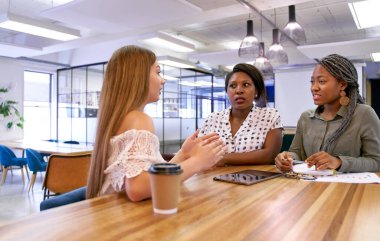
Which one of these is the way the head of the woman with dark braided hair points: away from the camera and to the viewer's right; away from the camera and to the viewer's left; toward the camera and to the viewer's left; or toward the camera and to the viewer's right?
toward the camera and to the viewer's left

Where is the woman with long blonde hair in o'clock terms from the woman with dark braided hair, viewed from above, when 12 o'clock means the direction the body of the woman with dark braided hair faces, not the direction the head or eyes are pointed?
The woman with long blonde hair is roughly at 12 o'clock from the woman with dark braided hair.

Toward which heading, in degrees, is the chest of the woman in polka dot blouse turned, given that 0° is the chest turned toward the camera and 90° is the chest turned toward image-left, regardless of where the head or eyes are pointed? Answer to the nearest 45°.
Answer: approximately 45°

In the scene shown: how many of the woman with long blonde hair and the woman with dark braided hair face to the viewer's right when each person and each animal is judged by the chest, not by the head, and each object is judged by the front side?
1

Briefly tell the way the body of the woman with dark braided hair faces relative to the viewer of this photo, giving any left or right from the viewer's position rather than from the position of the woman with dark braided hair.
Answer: facing the viewer and to the left of the viewer

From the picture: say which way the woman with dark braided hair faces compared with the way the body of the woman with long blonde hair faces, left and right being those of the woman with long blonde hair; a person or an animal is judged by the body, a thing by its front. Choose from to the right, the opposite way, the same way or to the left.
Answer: the opposite way

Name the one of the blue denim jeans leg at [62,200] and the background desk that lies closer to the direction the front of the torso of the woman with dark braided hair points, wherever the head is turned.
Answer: the blue denim jeans leg

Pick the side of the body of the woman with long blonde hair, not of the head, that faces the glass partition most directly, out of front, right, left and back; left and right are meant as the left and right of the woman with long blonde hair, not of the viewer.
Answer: left

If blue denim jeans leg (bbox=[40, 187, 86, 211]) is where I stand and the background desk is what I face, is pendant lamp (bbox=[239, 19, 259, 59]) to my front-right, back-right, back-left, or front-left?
front-right

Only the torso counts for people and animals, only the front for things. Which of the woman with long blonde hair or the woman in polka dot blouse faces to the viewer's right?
the woman with long blonde hair

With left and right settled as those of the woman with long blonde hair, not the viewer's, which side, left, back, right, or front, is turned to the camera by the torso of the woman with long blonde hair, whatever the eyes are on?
right

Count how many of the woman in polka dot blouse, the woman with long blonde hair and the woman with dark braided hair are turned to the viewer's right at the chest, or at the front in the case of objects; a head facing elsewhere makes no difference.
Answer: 1

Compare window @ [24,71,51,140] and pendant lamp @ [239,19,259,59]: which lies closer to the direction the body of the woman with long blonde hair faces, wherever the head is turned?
the pendant lamp

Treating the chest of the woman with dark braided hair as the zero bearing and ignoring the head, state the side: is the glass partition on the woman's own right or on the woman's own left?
on the woman's own right

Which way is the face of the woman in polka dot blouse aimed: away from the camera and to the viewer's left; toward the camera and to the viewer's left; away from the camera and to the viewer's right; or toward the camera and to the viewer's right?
toward the camera and to the viewer's left

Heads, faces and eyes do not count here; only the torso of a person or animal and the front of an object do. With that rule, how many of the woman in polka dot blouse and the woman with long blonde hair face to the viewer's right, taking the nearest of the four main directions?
1
